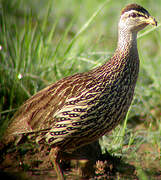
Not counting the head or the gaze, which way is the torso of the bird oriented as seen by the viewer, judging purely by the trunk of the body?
to the viewer's right
